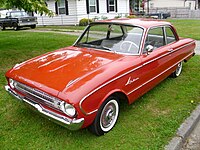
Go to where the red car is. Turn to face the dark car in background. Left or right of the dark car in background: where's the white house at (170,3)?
right

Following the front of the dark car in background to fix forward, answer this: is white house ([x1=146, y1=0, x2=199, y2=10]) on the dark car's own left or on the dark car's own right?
on the dark car's own left

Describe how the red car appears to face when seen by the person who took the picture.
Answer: facing the viewer and to the left of the viewer

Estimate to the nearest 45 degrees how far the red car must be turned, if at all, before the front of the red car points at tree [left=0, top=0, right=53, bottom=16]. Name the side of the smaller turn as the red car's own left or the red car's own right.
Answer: approximately 90° to the red car's own right

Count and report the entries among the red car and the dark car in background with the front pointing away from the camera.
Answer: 0

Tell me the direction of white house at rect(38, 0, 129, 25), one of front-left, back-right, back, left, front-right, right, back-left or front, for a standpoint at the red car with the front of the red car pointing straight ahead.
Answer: back-right
